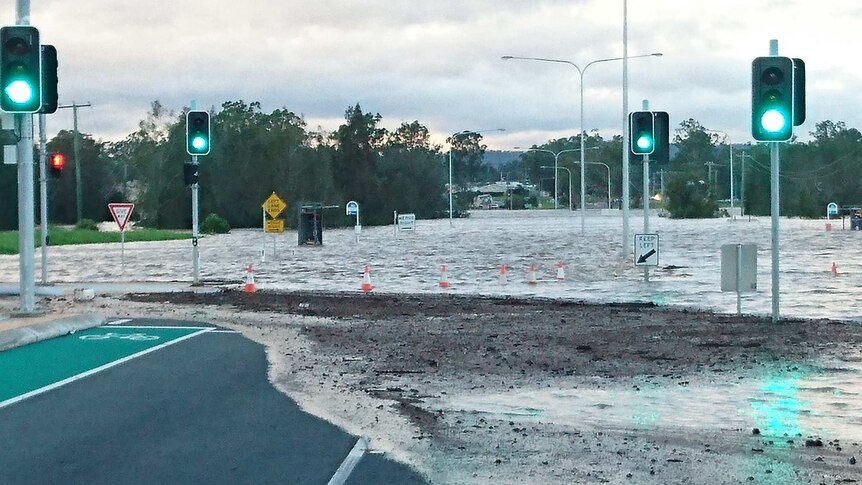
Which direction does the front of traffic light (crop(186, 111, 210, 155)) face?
toward the camera

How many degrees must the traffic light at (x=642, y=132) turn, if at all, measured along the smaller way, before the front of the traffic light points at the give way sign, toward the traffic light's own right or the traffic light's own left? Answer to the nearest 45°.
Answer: approximately 90° to the traffic light's own right

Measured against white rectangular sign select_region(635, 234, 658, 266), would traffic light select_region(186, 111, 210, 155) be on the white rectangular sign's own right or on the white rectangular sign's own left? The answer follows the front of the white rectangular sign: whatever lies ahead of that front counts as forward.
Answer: on the white rectangular sign's own right

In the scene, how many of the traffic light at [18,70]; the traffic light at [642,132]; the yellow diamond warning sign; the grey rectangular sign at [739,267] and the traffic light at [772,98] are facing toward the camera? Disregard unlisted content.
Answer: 4

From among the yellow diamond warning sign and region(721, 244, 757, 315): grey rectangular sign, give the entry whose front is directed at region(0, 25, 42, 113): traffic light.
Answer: the yellow diamond warning sign

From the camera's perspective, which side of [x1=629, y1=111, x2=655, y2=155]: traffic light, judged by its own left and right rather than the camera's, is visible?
front

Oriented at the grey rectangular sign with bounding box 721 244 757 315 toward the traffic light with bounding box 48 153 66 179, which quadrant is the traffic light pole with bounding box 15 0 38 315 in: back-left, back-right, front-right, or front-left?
front-left

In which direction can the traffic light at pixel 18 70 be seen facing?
toward the camera

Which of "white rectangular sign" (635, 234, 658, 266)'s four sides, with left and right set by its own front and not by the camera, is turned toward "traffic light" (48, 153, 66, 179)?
right

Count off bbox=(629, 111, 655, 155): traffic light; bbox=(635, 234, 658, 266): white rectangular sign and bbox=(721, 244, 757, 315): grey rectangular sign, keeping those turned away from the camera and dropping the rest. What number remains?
1

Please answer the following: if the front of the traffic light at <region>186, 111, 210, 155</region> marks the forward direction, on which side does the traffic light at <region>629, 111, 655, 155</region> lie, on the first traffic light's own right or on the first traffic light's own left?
on the first traffic light's own left

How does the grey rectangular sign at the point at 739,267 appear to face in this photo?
away from the camera

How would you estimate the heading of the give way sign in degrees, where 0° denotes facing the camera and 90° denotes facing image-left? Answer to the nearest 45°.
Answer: approximately 0°
